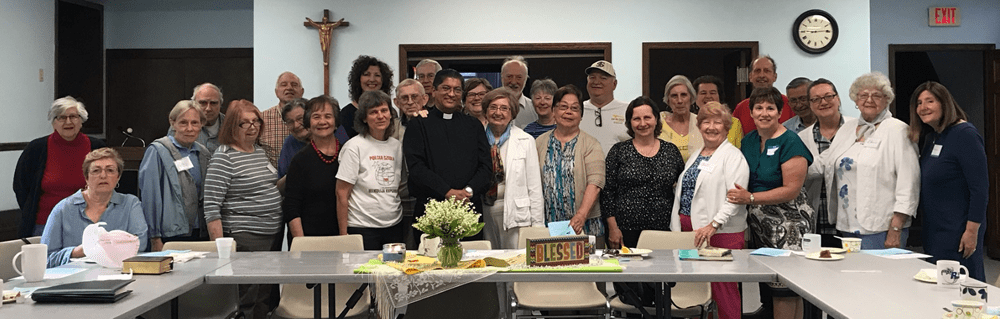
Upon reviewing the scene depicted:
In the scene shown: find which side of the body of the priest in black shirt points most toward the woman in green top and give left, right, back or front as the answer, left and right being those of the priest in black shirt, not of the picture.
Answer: left

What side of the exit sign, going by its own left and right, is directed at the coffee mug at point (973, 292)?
front

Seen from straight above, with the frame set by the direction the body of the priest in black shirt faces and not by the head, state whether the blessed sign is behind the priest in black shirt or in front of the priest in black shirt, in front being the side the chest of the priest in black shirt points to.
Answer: in front

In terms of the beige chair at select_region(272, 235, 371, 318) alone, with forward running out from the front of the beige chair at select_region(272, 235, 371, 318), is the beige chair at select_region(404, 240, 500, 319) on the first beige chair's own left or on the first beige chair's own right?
on the first beige chair's own left

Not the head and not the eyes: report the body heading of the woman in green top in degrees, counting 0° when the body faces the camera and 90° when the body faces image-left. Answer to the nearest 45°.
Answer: approximately 45°

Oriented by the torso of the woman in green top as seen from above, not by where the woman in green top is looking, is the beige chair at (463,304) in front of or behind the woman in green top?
in front

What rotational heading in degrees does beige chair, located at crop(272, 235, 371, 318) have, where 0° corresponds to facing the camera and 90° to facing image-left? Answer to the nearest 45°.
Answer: approximately 0°

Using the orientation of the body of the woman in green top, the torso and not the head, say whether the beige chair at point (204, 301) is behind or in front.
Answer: in front
